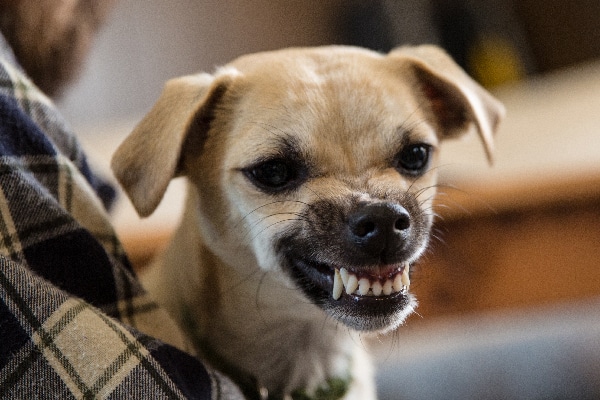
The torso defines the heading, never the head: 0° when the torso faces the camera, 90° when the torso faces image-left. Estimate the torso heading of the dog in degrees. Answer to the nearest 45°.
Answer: approximately 315°
